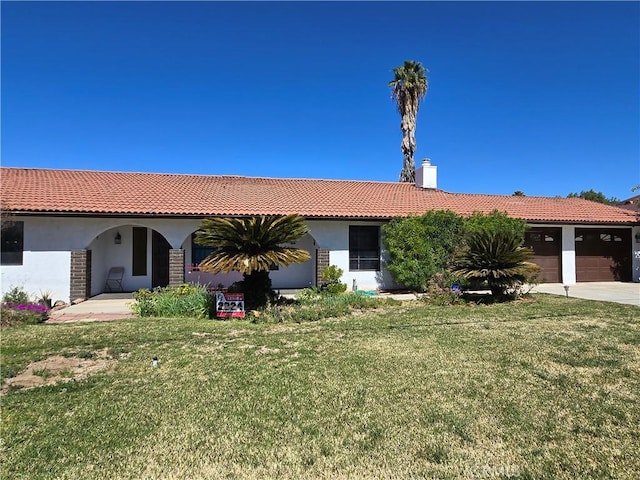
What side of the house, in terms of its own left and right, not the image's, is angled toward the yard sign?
front

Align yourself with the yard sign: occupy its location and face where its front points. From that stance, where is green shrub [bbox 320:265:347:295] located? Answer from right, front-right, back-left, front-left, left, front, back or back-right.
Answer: back-left

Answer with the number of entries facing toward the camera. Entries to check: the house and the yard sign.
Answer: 2

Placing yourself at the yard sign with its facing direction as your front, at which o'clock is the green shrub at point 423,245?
The green shrub is roughly at 8 o'clock from the yard sign.

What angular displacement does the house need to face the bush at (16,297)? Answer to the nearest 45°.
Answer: approximately 45° to its right

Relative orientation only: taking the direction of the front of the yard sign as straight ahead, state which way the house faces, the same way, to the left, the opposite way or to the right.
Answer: the same way

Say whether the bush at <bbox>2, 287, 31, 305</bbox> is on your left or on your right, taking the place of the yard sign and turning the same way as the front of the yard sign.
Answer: on your right

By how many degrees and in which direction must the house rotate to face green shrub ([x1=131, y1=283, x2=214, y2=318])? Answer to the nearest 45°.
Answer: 0° — it already faces it

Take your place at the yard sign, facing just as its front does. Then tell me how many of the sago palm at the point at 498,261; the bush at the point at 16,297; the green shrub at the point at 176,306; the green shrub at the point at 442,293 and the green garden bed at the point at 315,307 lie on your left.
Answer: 3

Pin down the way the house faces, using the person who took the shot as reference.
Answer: facing the viewer

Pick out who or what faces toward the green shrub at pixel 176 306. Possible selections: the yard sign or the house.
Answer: the house

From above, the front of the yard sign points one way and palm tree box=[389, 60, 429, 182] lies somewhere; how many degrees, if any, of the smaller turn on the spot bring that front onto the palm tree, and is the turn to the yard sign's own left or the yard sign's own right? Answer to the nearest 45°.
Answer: approximately 135° to the yard sign's own left

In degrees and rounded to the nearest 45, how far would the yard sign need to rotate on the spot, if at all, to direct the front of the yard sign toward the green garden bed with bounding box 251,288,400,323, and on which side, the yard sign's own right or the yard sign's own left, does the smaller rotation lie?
approximately 90° to the yard sign's own left

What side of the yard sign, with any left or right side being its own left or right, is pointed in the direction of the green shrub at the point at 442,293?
left

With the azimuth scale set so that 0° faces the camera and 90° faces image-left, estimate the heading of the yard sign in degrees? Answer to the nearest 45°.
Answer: approximately 0°
